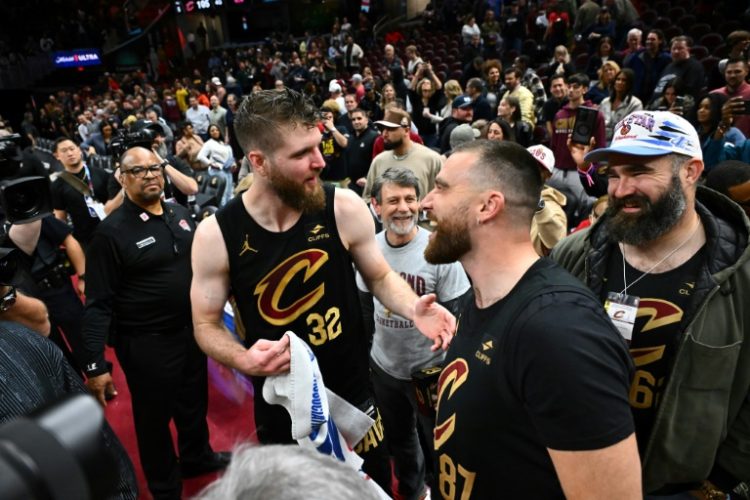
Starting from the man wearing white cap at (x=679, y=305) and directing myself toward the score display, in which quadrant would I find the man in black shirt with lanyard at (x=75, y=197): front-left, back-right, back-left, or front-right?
front-left

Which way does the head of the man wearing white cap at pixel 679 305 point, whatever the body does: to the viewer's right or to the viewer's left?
to the viewer's left

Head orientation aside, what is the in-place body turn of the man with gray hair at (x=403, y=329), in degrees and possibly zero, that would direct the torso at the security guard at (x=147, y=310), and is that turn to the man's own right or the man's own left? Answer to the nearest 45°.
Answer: approximately 90° to the man's own right

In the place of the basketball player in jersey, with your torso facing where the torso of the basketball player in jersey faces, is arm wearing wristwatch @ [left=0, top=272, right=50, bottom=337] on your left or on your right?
on your right

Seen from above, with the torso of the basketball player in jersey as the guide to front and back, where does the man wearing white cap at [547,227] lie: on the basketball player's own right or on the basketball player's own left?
on the basketball player's own left

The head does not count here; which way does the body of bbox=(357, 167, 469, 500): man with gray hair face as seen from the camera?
toward the camera

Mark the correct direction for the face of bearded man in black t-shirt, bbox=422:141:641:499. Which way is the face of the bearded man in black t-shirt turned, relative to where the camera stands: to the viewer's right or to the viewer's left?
to the viewer's left

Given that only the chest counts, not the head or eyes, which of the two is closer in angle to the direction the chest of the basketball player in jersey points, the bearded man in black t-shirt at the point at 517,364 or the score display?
the bearded man in black t-shirt

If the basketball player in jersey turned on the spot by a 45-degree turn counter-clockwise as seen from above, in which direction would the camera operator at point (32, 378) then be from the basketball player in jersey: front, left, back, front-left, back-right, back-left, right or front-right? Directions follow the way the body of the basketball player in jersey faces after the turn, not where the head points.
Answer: back-right
